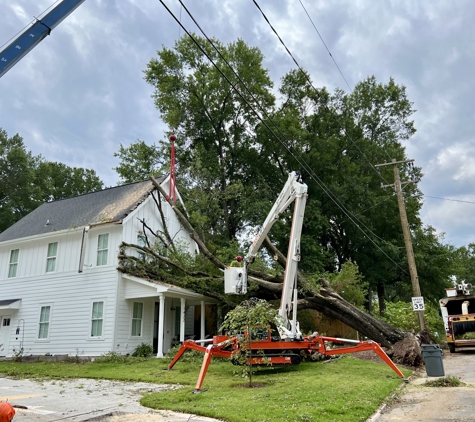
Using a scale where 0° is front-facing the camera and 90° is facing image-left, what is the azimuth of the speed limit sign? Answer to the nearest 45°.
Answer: approximately 0°

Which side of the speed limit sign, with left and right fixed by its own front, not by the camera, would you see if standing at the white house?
right
